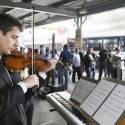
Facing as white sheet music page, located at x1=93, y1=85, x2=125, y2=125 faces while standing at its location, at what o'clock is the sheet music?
The sheet music is roughly at 4 o'clock from the white sheet music page.

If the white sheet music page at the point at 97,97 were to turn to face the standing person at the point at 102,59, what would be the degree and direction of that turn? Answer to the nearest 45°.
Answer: approximately 135° to its right

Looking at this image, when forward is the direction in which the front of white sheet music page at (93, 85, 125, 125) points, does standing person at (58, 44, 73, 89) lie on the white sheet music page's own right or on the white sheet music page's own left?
on the white sheet music page's own right

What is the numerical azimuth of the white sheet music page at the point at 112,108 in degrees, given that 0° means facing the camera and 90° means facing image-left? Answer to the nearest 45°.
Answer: approximately 45°

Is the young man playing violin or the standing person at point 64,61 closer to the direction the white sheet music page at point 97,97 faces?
the young man playing violin

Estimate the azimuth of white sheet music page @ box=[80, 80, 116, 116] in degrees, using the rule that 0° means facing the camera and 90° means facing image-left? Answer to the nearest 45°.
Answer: approximately 45°

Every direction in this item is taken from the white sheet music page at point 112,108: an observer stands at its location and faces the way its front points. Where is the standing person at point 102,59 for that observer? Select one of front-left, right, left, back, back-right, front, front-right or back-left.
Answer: back-right

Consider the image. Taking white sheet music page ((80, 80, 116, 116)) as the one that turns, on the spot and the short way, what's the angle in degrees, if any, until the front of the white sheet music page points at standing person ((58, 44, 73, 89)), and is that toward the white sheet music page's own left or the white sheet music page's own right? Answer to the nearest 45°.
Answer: approximately 135° to the white sheet music page's own right
